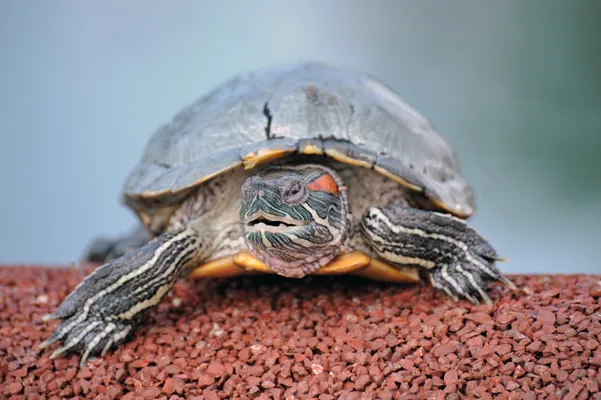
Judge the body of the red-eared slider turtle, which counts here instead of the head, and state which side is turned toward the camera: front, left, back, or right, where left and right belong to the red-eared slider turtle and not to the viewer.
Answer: front
